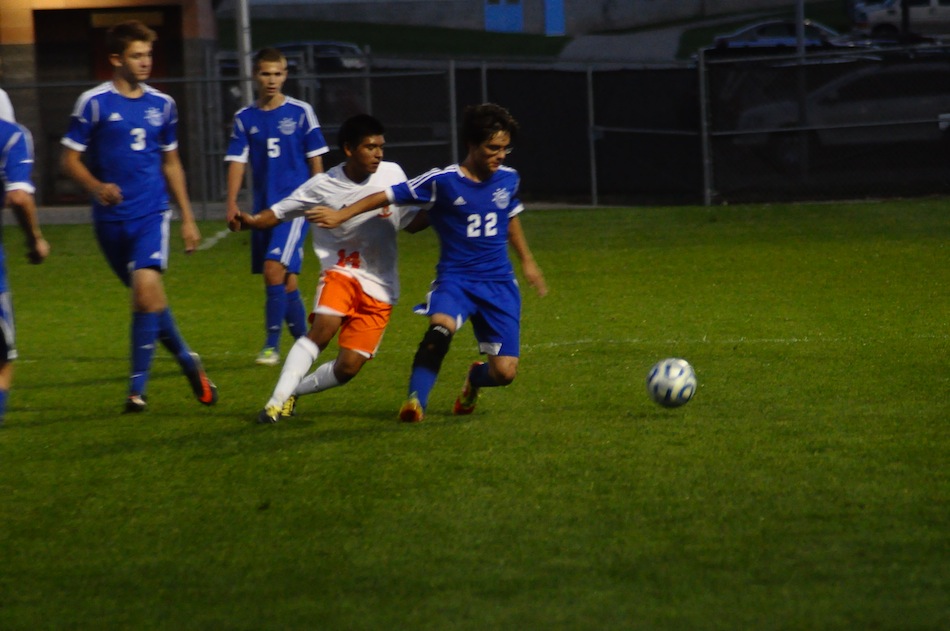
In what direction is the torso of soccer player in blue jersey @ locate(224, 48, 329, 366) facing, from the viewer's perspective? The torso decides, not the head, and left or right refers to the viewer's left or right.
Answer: facing the viewer

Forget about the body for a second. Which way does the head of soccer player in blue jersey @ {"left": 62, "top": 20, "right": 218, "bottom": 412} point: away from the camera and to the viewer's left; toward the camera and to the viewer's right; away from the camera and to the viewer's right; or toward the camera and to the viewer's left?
toward the camera and to the viewer's right

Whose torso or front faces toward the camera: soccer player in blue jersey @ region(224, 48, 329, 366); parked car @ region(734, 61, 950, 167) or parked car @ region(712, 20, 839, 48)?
the soccer player in blue jersey

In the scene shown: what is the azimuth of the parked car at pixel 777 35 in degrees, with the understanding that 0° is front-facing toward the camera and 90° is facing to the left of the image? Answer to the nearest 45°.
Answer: approximately 90°

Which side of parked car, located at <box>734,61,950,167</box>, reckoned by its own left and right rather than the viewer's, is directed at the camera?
left

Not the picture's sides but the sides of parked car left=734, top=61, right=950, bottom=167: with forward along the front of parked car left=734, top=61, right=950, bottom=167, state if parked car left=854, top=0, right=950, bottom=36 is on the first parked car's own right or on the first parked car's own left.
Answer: on the first parked car's own right

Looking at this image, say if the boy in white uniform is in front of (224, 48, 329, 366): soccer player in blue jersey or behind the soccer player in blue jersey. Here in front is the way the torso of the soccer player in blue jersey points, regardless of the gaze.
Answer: in front

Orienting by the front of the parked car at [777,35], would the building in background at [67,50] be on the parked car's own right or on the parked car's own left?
on the parked car's own left

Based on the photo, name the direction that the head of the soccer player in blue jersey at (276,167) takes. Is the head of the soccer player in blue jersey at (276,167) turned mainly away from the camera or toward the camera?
toward the camera

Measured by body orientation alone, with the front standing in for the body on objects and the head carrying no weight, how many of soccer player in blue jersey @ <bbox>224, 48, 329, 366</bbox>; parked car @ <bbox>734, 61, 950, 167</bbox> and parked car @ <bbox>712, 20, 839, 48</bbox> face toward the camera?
1

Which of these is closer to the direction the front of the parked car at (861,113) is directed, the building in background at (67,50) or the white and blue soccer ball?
the building in background

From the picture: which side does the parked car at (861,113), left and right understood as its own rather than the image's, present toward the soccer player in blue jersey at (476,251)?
left

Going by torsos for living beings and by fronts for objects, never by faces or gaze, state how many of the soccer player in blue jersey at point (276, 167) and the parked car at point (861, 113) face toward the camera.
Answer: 1
